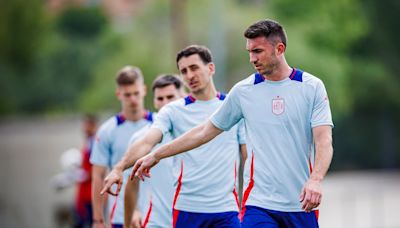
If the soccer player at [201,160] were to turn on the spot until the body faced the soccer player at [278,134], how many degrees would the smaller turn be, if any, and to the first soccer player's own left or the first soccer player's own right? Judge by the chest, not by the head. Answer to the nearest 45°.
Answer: approximately 45° to the first soccer player's own left

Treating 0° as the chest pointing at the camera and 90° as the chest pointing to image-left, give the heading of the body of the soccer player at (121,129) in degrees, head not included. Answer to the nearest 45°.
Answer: approximately 0°

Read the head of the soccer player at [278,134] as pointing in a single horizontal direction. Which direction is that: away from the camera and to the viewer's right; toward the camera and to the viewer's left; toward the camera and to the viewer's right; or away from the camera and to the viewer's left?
toward the camera and to the viewer's left

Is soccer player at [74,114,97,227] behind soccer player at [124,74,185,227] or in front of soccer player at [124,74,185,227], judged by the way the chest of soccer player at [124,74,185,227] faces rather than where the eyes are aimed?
behind

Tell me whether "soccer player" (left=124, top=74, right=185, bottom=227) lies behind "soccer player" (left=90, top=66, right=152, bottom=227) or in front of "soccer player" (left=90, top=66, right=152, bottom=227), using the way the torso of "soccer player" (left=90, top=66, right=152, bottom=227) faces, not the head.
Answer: in front

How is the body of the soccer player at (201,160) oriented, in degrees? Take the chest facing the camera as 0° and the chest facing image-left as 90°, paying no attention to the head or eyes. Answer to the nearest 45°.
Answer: approximately 0°

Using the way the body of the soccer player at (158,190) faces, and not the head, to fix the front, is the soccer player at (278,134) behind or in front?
in front
